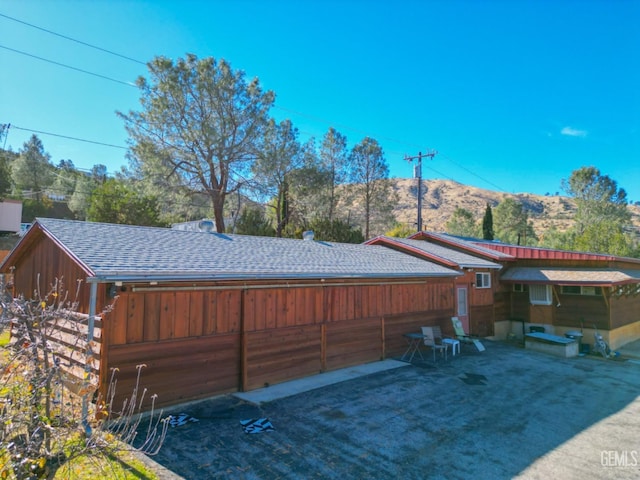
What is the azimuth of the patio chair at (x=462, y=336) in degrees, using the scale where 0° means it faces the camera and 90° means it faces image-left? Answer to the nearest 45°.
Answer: approximately 315°

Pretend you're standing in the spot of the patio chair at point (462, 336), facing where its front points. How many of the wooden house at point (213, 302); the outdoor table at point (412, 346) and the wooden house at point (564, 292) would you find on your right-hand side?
2

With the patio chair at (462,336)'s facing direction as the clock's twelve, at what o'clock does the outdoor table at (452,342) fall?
The outdoor table is roughly at 2 o'clock from the patio chair.

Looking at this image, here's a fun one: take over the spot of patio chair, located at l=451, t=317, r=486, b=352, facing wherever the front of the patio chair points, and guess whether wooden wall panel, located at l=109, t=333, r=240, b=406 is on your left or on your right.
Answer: on your right

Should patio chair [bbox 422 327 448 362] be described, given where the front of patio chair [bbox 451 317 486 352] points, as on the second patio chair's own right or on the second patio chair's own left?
on the second patio chair's own right

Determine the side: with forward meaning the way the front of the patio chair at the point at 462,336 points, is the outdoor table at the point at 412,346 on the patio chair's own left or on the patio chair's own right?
on the patio chair's own right

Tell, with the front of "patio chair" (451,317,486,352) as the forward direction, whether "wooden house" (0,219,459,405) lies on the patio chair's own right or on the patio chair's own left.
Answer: on the patio chair's own right
